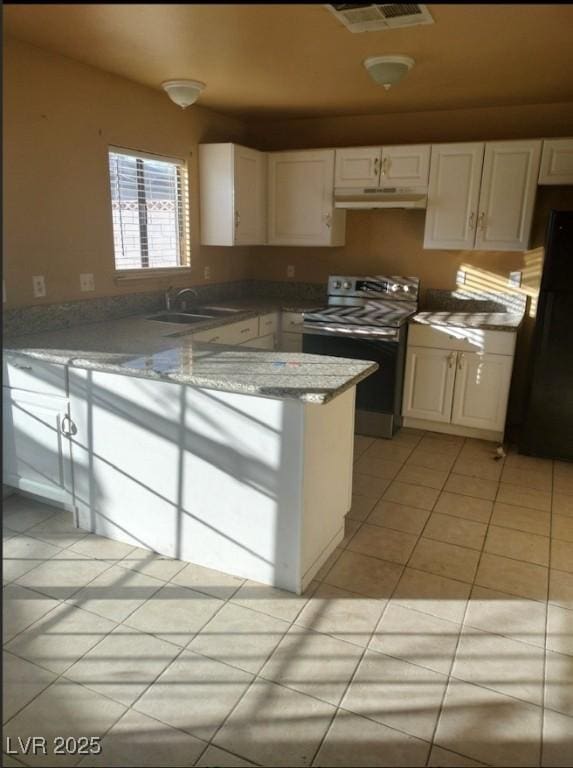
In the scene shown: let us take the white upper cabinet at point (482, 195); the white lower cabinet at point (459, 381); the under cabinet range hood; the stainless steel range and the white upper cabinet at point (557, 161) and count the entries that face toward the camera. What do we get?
5

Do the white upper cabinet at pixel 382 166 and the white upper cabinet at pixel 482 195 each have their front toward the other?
no

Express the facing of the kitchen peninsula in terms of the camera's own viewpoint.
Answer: facing the viewer and to the left of the viewer

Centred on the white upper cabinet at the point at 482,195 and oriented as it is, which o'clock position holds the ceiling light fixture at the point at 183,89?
The ceiling light fixture is roughly at 2 o'clock from the white upper cabinet.

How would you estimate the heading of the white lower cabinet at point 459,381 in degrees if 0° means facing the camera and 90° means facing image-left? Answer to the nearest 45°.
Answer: approximately 0°

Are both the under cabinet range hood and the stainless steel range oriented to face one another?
no

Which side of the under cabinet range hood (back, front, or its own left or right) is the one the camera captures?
front

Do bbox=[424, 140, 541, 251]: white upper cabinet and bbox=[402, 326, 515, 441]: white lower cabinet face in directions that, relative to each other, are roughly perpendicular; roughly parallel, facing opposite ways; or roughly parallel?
roughly parallel

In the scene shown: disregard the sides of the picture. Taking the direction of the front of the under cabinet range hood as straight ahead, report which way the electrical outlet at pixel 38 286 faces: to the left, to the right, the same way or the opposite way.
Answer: to the left

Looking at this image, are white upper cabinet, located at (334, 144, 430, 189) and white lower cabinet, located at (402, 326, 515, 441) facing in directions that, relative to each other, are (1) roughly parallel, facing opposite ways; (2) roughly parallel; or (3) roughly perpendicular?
roughly parallel

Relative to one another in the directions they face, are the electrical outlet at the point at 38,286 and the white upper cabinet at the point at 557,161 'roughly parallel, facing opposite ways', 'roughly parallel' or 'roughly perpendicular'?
roughly perpendicular

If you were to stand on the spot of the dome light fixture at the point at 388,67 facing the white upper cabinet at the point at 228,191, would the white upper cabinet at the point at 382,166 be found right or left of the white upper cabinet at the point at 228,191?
right

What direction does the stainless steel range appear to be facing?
toward the camera

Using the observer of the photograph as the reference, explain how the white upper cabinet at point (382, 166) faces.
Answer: facing the viewer

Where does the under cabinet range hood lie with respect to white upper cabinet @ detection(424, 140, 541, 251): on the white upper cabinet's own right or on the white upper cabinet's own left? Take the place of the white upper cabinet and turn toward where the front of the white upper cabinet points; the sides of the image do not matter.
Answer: on the white upper cabinet's own right

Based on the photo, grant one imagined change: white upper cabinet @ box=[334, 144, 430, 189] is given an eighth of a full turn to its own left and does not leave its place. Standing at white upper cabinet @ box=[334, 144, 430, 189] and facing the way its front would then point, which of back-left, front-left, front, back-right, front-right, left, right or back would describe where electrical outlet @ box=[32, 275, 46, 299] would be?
right

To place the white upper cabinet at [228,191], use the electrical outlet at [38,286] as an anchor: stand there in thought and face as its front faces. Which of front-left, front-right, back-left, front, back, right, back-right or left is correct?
left
